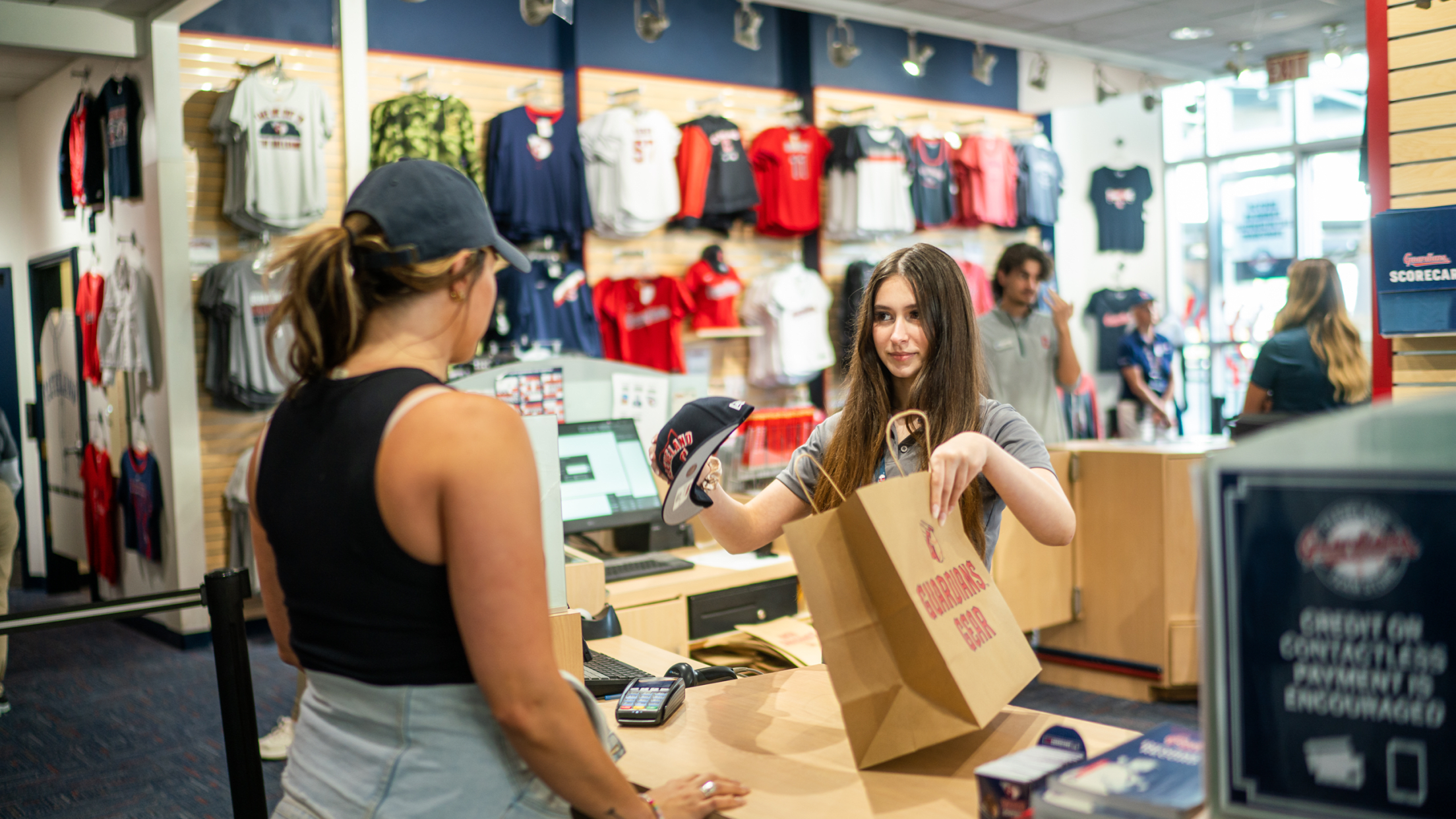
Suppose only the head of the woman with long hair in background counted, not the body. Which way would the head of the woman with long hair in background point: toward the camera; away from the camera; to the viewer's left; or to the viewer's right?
away from the camera

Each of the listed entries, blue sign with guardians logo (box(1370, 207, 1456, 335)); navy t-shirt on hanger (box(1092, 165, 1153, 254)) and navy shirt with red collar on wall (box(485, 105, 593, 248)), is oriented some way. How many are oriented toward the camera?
3

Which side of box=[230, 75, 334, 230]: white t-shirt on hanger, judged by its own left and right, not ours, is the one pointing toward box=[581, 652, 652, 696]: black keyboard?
front

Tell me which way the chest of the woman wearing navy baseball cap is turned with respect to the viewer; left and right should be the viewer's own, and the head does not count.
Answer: facing away from the viewer and to the right of the viewer

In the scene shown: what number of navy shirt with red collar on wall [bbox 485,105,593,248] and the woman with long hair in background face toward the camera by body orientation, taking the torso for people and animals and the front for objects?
1

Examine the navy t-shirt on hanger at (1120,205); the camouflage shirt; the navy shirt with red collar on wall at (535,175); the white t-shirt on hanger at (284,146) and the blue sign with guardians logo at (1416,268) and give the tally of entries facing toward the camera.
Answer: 5

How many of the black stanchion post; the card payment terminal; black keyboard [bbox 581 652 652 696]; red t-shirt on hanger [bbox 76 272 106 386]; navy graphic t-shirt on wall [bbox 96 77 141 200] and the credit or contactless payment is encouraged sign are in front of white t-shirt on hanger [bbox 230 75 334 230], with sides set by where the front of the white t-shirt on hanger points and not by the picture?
4

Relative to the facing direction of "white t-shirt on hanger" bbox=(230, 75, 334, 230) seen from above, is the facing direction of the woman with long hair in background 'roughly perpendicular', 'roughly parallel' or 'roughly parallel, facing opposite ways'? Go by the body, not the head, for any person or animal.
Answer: roughly parallel, facing opposite ways

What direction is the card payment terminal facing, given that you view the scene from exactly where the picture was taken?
facing the viewer and to the left of the viewer

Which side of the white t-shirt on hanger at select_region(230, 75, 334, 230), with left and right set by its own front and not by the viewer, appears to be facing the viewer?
front

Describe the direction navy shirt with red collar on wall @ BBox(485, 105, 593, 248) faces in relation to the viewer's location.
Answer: facing the viewer

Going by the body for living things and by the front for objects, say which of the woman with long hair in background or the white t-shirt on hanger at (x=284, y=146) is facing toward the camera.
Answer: the white t-shirt on hanger

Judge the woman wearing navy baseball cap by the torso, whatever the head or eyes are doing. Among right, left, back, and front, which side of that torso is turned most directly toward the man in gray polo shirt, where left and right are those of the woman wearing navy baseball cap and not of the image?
front

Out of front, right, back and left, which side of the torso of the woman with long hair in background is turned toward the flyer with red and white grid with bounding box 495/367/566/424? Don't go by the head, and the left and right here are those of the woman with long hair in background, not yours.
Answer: left

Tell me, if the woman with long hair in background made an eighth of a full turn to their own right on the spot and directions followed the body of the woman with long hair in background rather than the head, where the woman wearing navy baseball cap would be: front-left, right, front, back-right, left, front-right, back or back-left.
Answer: back

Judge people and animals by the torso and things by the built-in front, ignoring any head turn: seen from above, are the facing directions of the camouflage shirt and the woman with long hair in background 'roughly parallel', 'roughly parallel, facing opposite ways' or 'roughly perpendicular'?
roughly parallel, facing opposite ways

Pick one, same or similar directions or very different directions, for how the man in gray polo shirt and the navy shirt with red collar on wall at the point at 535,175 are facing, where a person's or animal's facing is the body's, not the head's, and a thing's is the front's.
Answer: same or similar directions

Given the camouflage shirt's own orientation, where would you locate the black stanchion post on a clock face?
The black stanchion post is roughly at 12 o'clock from the camouflage shirt.

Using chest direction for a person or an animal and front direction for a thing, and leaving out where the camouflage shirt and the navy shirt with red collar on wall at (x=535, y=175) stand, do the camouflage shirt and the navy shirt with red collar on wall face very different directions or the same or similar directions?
same or similar directions
